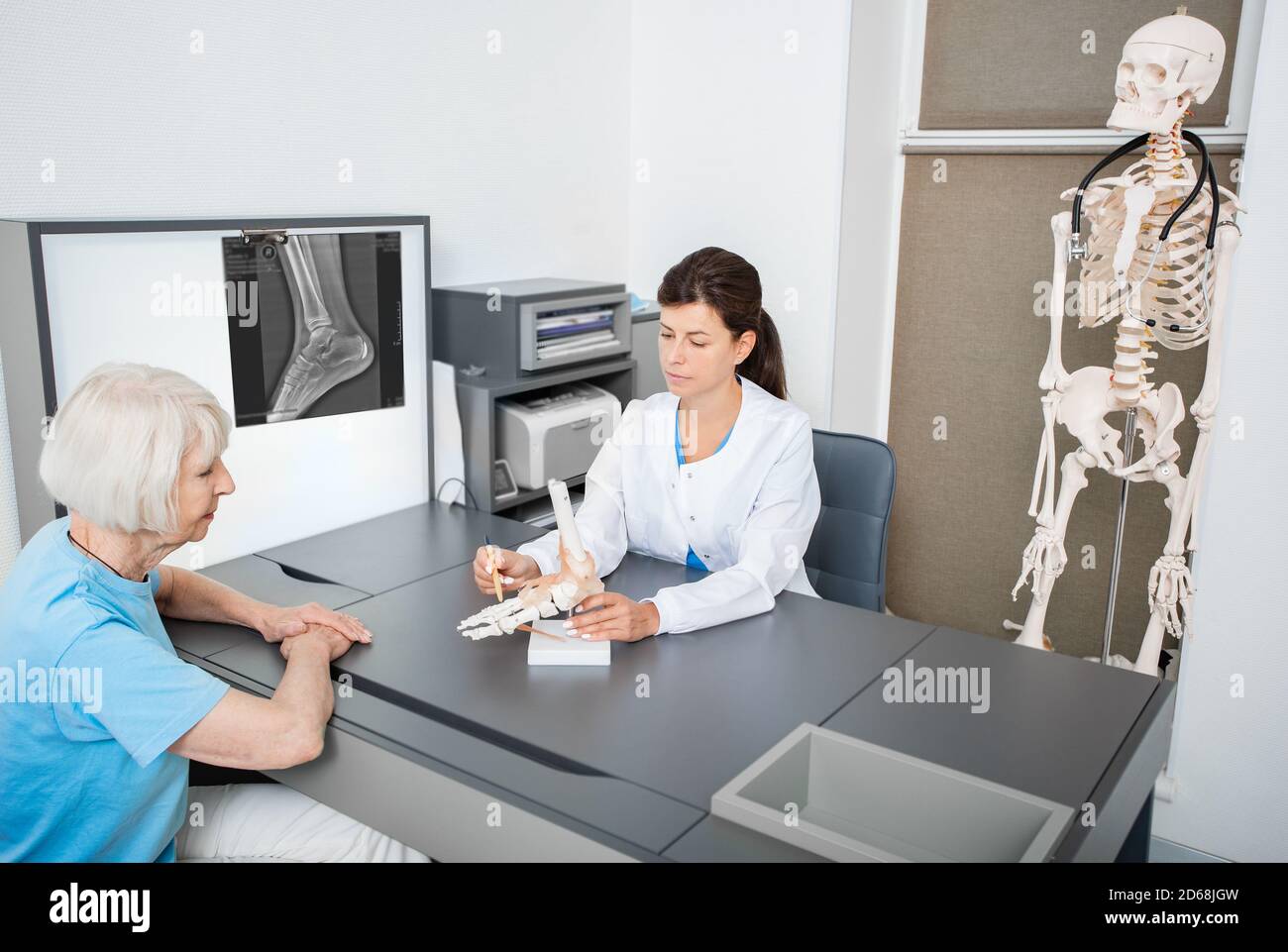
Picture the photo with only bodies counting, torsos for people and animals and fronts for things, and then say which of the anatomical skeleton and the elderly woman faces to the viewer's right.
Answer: the elderly woman

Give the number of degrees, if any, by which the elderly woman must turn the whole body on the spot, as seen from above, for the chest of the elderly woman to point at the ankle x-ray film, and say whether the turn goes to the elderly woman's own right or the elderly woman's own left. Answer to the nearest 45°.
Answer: approximately 90° to the elderly woman's own left

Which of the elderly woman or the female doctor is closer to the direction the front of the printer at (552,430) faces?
the female doctor

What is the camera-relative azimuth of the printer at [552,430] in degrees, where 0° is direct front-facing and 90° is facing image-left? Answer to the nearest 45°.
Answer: approximately 315°

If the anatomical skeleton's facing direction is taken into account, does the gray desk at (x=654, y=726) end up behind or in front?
in front

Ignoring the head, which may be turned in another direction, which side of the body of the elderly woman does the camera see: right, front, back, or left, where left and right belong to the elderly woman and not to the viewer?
right

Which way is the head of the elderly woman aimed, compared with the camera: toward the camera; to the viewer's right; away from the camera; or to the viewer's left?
to the viewer's right

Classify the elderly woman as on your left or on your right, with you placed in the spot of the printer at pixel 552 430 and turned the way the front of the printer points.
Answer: on your right

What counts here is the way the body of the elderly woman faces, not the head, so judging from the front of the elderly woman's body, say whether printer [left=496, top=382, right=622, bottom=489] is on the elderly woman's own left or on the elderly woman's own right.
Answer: on the elderly woman's own left

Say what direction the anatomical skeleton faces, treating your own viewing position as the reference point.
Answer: facing the viewer and to the left of the viewer

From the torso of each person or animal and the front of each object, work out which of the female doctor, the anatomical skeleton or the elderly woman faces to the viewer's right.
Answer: the elderly woman

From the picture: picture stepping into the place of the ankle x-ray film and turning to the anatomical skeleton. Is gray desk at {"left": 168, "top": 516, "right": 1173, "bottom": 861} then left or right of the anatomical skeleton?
right

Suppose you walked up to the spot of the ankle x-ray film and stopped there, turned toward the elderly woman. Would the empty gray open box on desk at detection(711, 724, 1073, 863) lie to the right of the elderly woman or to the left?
left
